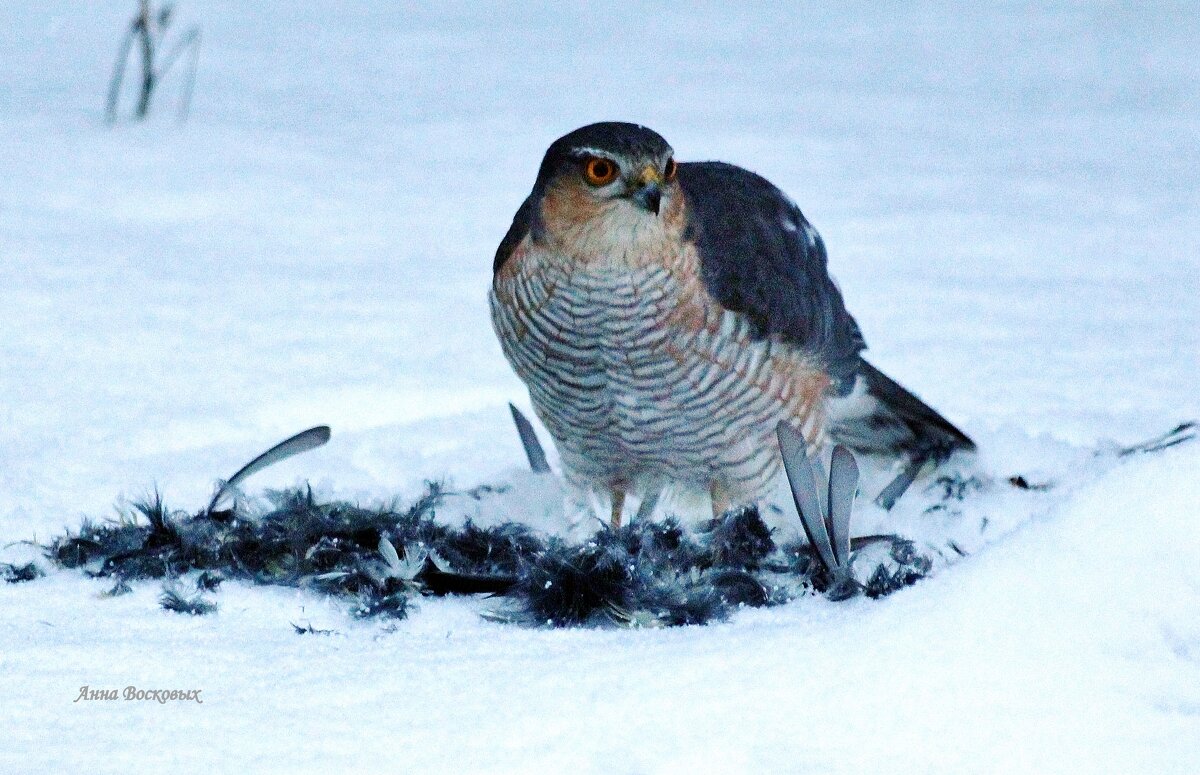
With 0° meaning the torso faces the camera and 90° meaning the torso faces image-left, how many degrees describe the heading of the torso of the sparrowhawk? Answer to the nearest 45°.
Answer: approximately 45°
